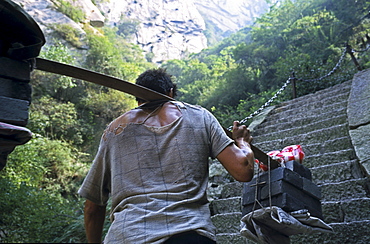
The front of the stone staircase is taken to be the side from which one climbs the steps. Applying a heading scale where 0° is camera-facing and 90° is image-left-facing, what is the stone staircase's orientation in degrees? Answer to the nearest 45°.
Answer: approximately 0°

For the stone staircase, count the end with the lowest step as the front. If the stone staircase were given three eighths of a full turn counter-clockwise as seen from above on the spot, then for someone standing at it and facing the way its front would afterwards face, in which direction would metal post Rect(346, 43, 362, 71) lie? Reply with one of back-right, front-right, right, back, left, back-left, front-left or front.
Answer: front-left
